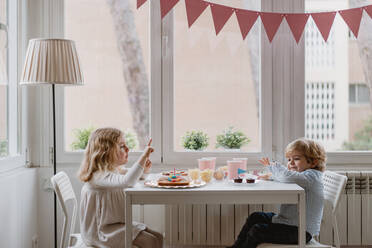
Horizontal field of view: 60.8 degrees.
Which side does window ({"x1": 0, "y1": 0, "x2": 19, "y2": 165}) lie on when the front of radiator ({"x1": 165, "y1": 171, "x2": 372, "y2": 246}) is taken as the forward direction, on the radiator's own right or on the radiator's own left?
on the radiator's own right

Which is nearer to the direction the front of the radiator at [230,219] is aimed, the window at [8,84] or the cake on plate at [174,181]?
the cake on plate

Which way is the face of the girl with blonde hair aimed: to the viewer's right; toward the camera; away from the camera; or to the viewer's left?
to the viewer's right

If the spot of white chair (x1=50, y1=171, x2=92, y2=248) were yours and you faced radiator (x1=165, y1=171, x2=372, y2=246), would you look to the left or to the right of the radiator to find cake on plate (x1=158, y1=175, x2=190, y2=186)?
right

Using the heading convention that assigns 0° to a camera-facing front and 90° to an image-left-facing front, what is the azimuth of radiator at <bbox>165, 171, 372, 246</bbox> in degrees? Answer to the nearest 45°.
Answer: approximately 0°

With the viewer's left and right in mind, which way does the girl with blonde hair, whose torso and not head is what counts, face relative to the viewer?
facing to the right of the viewer

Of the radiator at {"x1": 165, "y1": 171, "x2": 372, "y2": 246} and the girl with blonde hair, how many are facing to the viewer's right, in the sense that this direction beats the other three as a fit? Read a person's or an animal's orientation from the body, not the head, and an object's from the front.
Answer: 1

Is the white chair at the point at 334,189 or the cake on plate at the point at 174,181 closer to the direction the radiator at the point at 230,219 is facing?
the cake on plate

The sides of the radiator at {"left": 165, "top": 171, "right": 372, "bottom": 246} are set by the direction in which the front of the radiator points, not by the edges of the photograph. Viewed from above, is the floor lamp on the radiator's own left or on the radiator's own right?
on the radiator's own right
